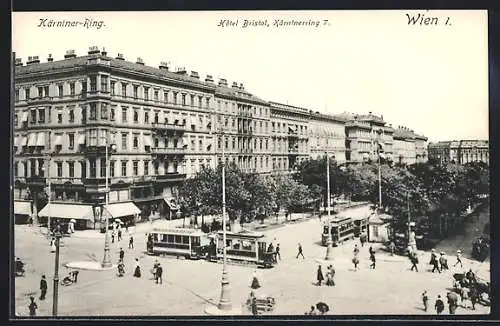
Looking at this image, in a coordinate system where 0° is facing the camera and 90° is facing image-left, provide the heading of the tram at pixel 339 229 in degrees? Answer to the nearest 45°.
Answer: approximately 45°
